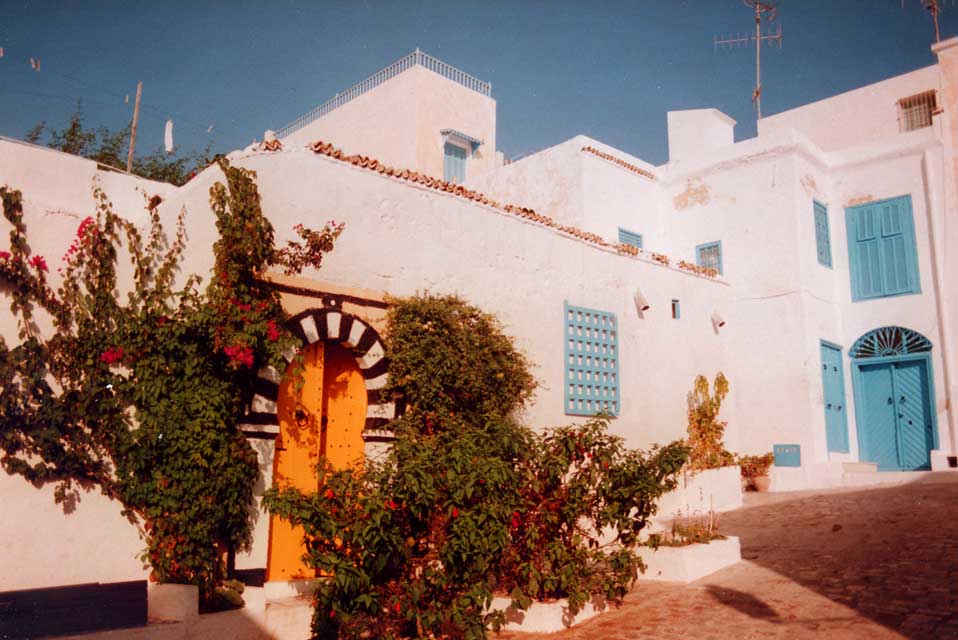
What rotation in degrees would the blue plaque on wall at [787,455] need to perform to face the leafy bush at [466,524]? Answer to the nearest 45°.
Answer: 0° — it already faces it

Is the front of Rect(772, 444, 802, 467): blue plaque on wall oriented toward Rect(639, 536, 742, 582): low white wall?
yes

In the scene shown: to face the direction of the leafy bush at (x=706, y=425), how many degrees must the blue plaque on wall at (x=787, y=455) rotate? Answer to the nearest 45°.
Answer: approximately 45° to its right

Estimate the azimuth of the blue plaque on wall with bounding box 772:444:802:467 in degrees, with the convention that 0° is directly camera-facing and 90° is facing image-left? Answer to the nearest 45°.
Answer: approximately 0°

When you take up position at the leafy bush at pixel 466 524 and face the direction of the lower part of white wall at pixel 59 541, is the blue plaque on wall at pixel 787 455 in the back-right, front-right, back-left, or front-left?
back-right

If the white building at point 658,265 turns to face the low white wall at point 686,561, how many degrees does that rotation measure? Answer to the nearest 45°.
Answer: approximately 45° to its right

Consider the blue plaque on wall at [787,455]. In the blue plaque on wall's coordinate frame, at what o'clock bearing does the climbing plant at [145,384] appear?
The climbing plant is roughly at 1 o'clock from the blue plaque on wall.

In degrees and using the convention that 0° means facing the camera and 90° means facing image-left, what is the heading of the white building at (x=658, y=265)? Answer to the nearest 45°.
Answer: approximately 315°
